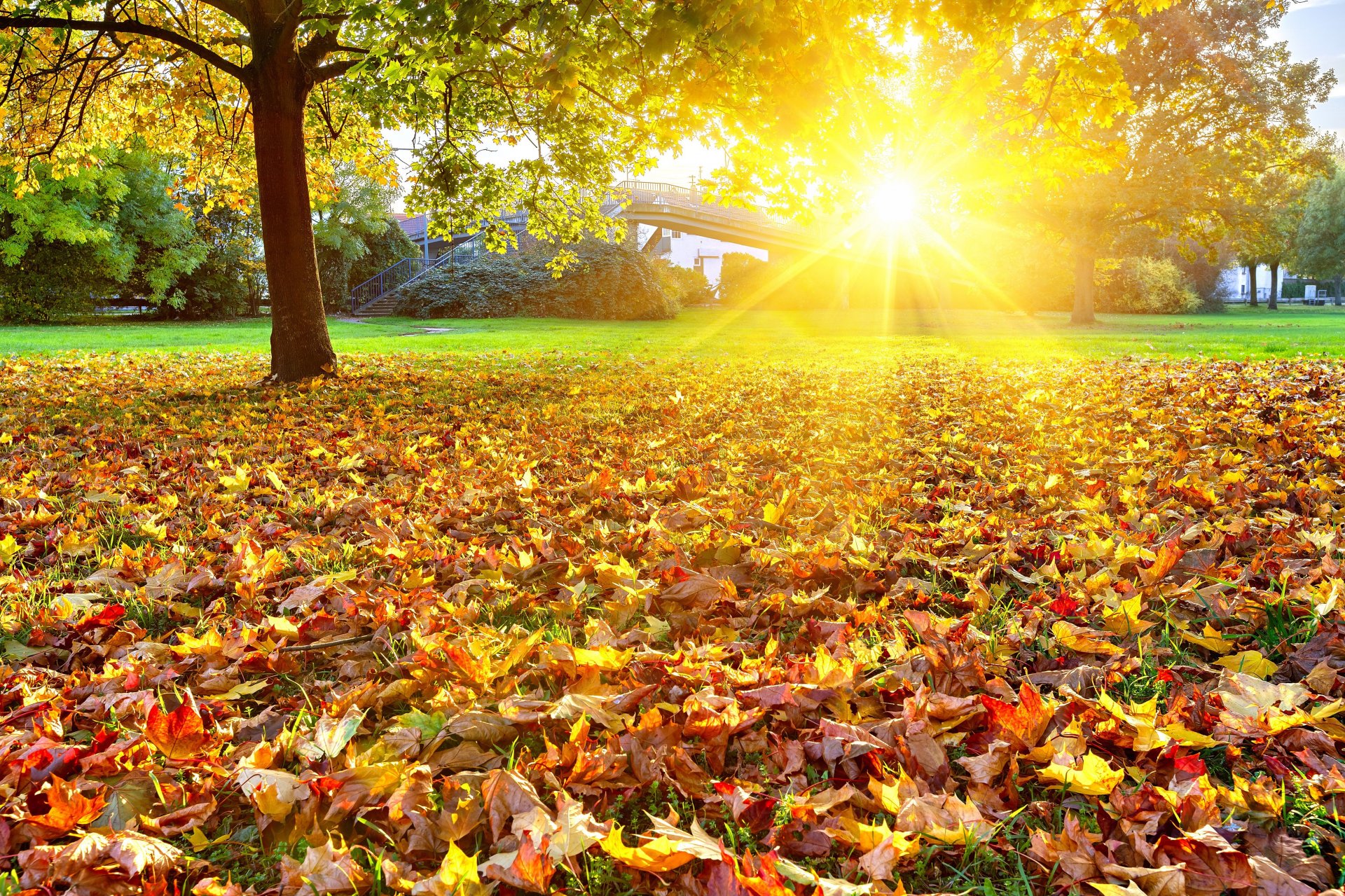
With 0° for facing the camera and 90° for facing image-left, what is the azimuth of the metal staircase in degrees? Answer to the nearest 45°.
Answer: approximately 45°

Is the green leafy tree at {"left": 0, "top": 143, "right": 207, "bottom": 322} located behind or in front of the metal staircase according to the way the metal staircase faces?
in front

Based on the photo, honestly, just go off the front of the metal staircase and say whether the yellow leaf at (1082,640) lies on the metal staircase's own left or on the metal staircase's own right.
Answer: on the metal staircase's own left

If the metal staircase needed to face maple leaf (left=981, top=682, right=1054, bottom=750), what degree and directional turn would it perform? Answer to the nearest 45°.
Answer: approximately 45° to its left

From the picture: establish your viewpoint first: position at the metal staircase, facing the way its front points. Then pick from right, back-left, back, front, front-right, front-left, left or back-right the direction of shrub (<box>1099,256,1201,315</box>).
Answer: back-left

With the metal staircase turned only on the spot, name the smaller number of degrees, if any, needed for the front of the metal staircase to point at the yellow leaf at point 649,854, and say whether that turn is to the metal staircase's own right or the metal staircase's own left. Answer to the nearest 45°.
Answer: approximately 45° to the metal staircase's own left

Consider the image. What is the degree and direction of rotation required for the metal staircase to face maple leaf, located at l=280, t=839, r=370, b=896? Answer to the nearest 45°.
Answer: approximately 45° to its left

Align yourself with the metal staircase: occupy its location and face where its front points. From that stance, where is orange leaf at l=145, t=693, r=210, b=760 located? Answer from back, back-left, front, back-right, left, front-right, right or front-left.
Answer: front-left

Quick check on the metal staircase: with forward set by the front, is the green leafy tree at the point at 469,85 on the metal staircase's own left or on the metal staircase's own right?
on the metal staircase's own left

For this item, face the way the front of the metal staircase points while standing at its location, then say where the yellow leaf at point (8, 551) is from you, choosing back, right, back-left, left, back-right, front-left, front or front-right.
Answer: front-left
